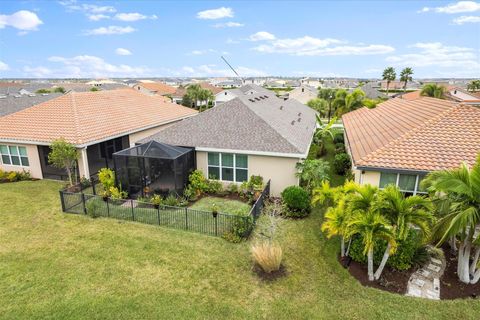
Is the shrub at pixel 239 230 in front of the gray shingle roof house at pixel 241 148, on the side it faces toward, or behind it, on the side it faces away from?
behind

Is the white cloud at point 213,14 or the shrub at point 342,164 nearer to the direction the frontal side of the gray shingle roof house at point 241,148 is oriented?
the white cloud

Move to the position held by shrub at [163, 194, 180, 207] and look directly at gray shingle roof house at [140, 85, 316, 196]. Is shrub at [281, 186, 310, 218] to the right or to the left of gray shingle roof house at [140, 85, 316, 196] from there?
right

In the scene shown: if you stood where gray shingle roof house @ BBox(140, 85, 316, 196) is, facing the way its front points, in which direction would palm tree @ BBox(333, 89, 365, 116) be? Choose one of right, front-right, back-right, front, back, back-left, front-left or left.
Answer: front-right

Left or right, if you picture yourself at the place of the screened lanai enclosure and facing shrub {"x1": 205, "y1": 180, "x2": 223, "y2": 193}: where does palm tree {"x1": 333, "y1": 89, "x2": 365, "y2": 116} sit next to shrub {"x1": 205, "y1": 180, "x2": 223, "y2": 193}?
left

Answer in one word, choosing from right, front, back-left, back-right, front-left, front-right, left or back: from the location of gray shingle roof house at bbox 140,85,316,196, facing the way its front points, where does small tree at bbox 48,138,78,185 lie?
left

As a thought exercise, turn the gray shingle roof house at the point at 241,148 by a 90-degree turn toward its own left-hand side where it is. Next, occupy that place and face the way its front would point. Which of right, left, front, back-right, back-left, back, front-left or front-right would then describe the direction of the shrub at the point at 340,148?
back-right

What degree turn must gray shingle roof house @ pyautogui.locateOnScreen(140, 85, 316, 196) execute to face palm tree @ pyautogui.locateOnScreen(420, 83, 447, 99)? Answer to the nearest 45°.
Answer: approximately 45° to its right

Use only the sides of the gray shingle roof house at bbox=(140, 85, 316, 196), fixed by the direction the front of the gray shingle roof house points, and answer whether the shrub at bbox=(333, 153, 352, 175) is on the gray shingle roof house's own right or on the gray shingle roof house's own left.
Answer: on the gray shingle roof house's own right

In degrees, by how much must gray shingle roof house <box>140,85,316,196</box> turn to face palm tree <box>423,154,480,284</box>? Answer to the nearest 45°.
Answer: approximately 135° to its right

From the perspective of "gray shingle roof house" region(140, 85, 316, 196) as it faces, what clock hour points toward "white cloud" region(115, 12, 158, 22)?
The white cloud is roughly at 11 o'clock from the gray shingle roof house.

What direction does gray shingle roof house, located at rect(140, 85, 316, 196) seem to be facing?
away from the camera

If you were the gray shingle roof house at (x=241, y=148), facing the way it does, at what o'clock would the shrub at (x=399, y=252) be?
The shrub is roughly at 5 o'clock from the gray shingle roof house.

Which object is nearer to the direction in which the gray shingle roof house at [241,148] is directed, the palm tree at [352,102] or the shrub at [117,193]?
the palm tree

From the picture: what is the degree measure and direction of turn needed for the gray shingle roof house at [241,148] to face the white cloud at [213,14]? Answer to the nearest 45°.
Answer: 0° — it already faces it
